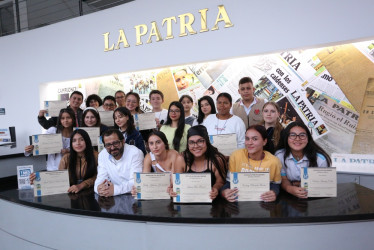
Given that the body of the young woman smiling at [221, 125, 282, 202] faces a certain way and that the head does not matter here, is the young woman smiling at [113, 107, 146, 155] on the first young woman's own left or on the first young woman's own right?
on the first young woman's own right

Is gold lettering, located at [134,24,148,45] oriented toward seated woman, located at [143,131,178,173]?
yes

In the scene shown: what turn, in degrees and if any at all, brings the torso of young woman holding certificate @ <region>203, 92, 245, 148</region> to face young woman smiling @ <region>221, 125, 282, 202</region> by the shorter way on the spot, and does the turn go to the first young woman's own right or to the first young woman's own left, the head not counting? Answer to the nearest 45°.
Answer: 0° — they already face them

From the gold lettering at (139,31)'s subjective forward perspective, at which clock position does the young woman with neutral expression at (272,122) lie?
The young woman with neutral expression is roughly at 11 o'clock from the gold lettering.

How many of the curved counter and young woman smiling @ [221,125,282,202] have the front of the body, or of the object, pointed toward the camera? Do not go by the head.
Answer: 2
